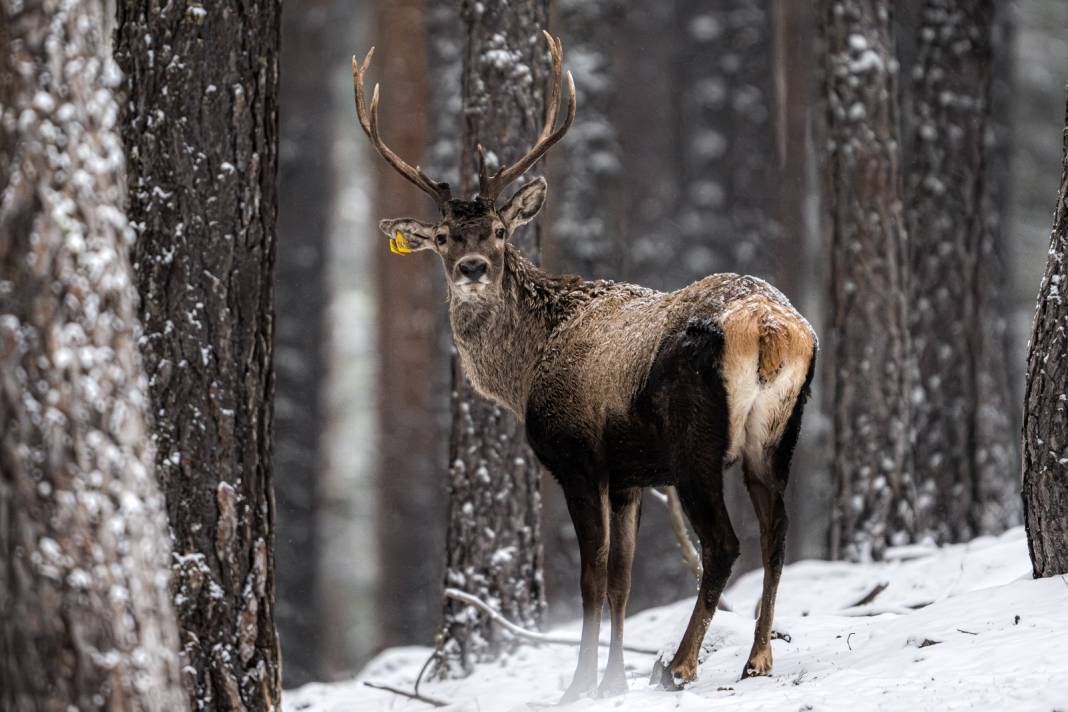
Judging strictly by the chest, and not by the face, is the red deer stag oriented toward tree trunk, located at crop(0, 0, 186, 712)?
no

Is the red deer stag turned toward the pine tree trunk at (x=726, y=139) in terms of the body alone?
no

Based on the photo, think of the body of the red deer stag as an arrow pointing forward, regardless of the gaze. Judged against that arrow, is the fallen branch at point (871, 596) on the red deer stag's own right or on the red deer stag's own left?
on the red deer stag's own right

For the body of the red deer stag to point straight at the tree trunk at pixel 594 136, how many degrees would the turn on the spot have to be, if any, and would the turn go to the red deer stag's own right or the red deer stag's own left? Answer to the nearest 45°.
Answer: approximately 45° to the red deer stag's own right

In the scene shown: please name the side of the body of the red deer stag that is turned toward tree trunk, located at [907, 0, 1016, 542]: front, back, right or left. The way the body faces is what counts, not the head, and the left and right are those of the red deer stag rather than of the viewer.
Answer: right

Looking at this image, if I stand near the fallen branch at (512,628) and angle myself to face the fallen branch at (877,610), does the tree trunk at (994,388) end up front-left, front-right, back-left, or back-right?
front-left

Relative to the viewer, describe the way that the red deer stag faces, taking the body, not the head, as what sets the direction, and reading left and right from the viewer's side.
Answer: facing away from the viewer and to the left of the viewer

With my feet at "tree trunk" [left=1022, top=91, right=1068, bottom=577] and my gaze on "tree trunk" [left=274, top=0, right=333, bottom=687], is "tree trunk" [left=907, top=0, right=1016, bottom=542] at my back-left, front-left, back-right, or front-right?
front-right

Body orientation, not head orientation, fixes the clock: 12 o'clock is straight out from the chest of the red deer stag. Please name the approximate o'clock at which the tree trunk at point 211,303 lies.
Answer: The tree trunk is roughly at 10 o'clock from the red deer stag.

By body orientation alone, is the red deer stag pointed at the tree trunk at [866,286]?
no
